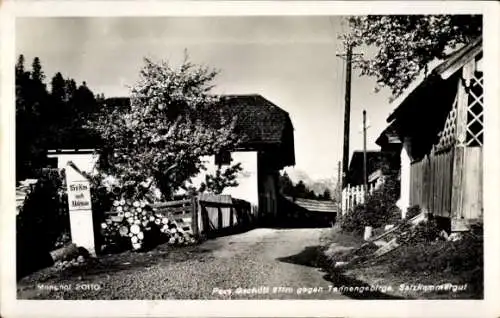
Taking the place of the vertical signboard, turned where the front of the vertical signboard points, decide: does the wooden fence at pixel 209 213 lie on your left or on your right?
on your left

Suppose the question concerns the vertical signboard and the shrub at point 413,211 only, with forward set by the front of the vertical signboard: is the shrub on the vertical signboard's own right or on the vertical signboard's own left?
on the vertical signboard's own left

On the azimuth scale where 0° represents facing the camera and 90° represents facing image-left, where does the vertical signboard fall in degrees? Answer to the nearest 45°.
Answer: approximately 0°

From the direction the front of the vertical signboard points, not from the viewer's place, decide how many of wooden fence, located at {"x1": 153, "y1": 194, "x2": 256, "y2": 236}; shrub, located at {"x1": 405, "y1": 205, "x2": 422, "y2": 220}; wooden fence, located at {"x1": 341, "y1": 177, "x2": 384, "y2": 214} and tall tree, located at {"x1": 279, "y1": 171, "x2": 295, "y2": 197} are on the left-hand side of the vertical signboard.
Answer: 4

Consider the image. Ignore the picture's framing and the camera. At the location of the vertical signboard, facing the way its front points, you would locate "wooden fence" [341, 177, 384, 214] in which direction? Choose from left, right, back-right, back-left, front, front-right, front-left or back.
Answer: left
